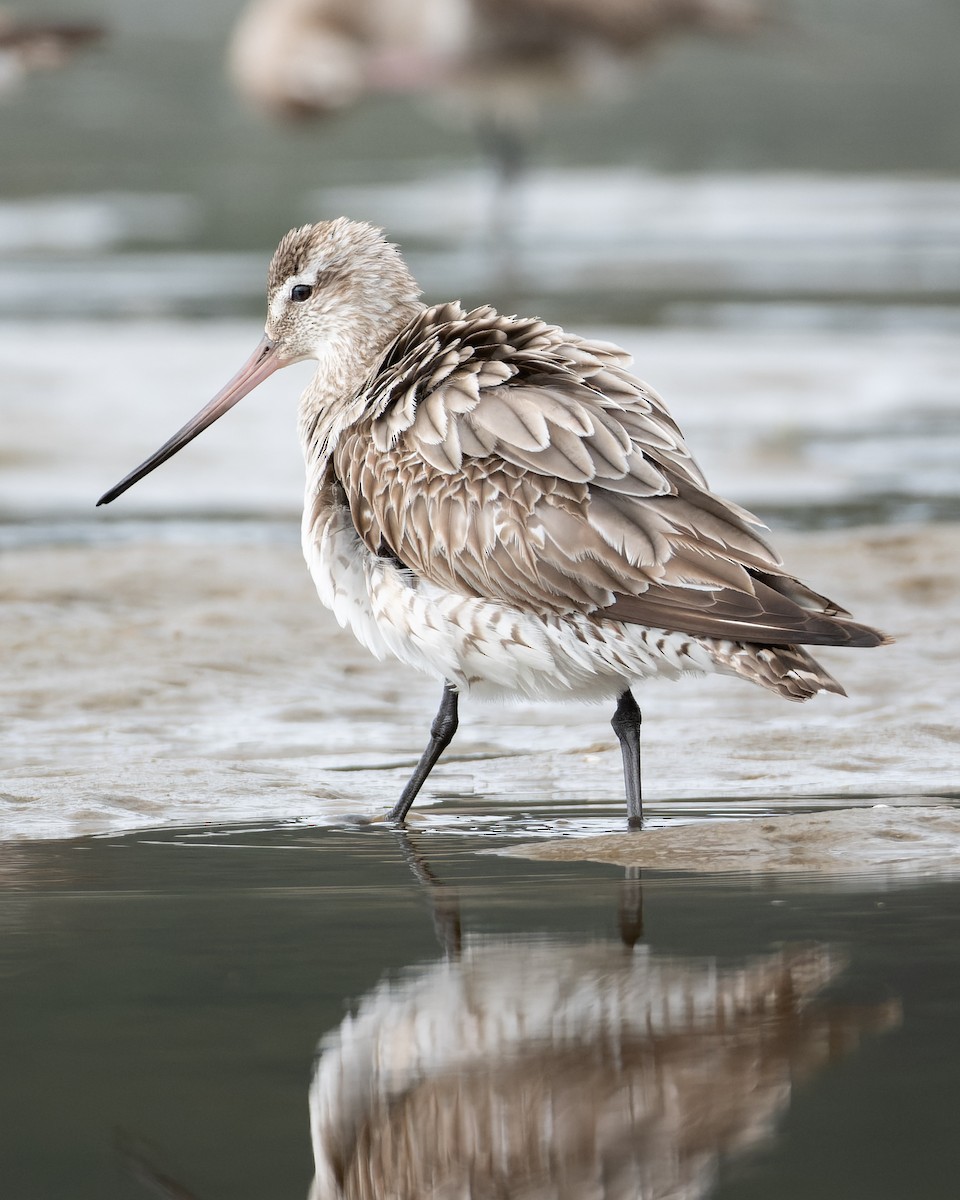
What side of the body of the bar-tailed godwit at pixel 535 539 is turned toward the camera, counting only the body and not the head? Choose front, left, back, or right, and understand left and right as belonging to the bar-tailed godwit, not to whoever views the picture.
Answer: left

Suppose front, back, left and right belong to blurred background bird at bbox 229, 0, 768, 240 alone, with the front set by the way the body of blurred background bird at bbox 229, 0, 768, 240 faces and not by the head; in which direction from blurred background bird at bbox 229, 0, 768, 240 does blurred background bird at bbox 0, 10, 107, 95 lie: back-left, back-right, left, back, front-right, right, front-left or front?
front-left

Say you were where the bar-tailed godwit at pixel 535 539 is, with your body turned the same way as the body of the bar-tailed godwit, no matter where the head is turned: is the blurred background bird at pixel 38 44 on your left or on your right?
on your right

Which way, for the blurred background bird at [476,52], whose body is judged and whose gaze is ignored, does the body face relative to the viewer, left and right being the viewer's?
facing to the left of the viewer

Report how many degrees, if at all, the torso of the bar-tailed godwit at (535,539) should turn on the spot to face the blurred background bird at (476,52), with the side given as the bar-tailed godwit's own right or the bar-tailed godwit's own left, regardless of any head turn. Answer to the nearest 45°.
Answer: approximately 90° to the bar-tailed godwit's own right
